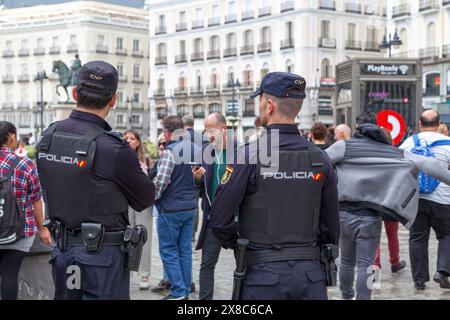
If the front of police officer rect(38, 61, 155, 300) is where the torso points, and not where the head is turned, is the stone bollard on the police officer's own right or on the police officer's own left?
on the police officer's own left

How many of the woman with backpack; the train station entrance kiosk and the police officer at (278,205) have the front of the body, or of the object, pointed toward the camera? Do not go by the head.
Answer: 1

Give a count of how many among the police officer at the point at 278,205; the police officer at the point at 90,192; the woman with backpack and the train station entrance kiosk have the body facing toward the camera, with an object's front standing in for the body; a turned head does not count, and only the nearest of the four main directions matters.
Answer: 1

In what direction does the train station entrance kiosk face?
toward the camera

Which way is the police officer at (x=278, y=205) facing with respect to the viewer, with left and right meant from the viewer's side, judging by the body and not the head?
facing away from the viewer and to the left of the viewer

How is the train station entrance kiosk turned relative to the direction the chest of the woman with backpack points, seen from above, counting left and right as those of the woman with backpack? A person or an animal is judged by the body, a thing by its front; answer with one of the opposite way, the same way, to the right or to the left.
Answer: the opposite way

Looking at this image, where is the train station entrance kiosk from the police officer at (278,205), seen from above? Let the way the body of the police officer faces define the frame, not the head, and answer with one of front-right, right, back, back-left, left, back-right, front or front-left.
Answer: front-right

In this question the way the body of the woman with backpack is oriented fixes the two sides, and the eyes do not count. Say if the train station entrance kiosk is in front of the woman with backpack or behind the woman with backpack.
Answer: in front

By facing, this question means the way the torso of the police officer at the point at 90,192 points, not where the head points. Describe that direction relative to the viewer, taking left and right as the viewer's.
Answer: facing away from the viewer and to the right of the viewer
